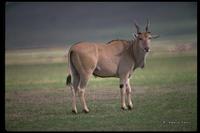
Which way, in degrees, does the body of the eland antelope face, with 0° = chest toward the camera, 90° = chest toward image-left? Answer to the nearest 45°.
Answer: approximately 270°
